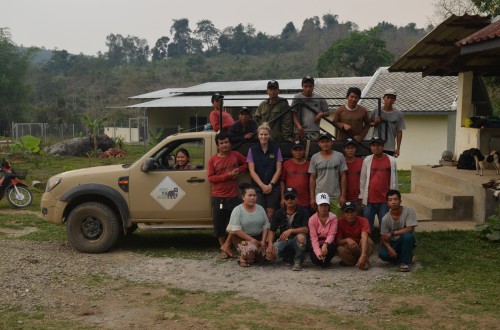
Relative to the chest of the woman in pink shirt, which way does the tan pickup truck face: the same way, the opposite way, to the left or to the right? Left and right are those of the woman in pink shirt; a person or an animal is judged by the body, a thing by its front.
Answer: to the right

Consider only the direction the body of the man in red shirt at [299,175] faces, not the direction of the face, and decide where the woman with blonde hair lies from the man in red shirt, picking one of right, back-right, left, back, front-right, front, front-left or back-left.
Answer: right

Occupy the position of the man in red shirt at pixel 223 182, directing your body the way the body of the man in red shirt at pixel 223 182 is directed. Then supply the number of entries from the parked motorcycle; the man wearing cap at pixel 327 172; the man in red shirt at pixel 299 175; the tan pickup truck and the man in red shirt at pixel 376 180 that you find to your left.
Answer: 3

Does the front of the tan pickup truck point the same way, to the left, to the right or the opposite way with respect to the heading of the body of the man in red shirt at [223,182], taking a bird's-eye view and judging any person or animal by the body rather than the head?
to the right

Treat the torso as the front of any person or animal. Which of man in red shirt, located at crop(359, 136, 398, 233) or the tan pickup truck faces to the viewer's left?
the tan pickup truck

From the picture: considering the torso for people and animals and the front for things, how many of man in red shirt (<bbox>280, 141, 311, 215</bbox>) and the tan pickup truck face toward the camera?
1

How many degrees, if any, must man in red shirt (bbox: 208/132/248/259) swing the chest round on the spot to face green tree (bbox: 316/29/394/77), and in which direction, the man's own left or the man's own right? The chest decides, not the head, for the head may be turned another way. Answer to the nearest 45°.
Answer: approximately 180°

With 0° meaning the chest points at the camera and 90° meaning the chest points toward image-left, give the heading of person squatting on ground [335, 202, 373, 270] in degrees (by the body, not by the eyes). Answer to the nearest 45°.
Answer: approximately 0°

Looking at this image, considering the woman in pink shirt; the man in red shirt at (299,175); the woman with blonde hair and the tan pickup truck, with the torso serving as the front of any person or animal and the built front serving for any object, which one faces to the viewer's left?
the tan pickup truck

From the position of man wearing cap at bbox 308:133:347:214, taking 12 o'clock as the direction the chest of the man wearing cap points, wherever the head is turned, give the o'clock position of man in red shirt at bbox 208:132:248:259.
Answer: The man in red shirt is roughly at 3 o'clock from the man wearing cap.

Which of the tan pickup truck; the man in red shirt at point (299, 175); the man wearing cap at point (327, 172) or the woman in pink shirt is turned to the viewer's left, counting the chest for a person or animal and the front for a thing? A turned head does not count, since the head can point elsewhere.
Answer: the tan pickup truck
